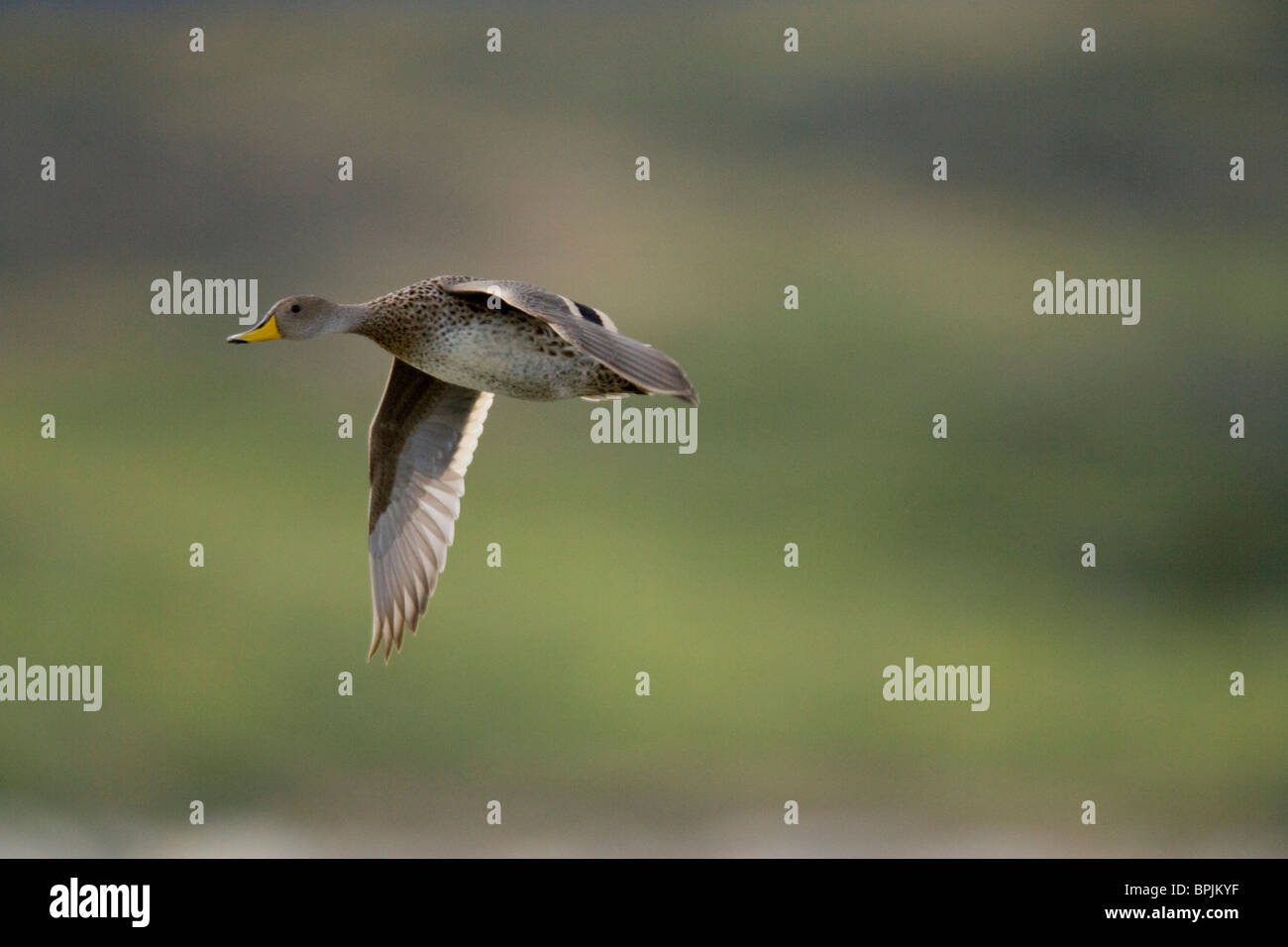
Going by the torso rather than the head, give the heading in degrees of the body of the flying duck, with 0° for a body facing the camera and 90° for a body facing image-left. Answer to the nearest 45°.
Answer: approximately 90°
